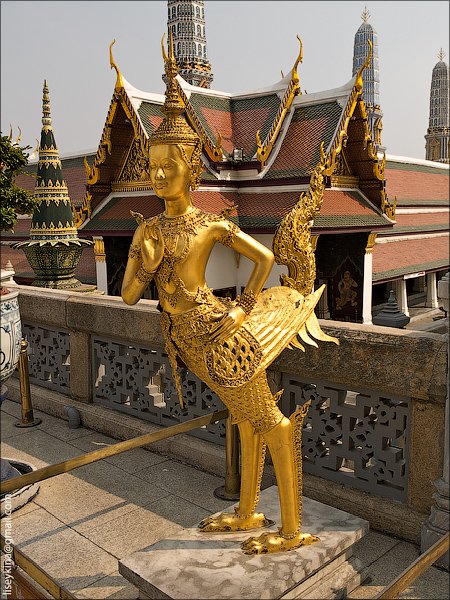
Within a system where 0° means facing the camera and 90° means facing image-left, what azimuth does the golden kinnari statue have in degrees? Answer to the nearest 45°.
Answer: approximately 45°

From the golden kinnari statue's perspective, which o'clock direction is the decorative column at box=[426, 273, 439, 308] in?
The decorative column is roughly at 5 o'clock from the golden kinnari statue.

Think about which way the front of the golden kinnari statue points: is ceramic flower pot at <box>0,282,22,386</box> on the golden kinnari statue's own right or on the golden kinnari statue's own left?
on the golden kinnari statue's own right

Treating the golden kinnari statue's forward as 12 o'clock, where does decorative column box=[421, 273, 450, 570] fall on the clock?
The decorative column is roughly at 7 o'clock from the golden kinnari statue.

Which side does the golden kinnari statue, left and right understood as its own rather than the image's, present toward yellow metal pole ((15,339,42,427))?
right

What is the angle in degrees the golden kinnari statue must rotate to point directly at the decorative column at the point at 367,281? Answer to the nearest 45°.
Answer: approximately 135° to its right

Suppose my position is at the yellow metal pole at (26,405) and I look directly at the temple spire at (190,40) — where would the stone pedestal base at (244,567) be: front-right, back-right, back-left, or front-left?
back-right

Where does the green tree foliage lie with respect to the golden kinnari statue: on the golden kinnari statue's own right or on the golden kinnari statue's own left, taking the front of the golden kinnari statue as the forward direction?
on the golden kinnari statue's own right
